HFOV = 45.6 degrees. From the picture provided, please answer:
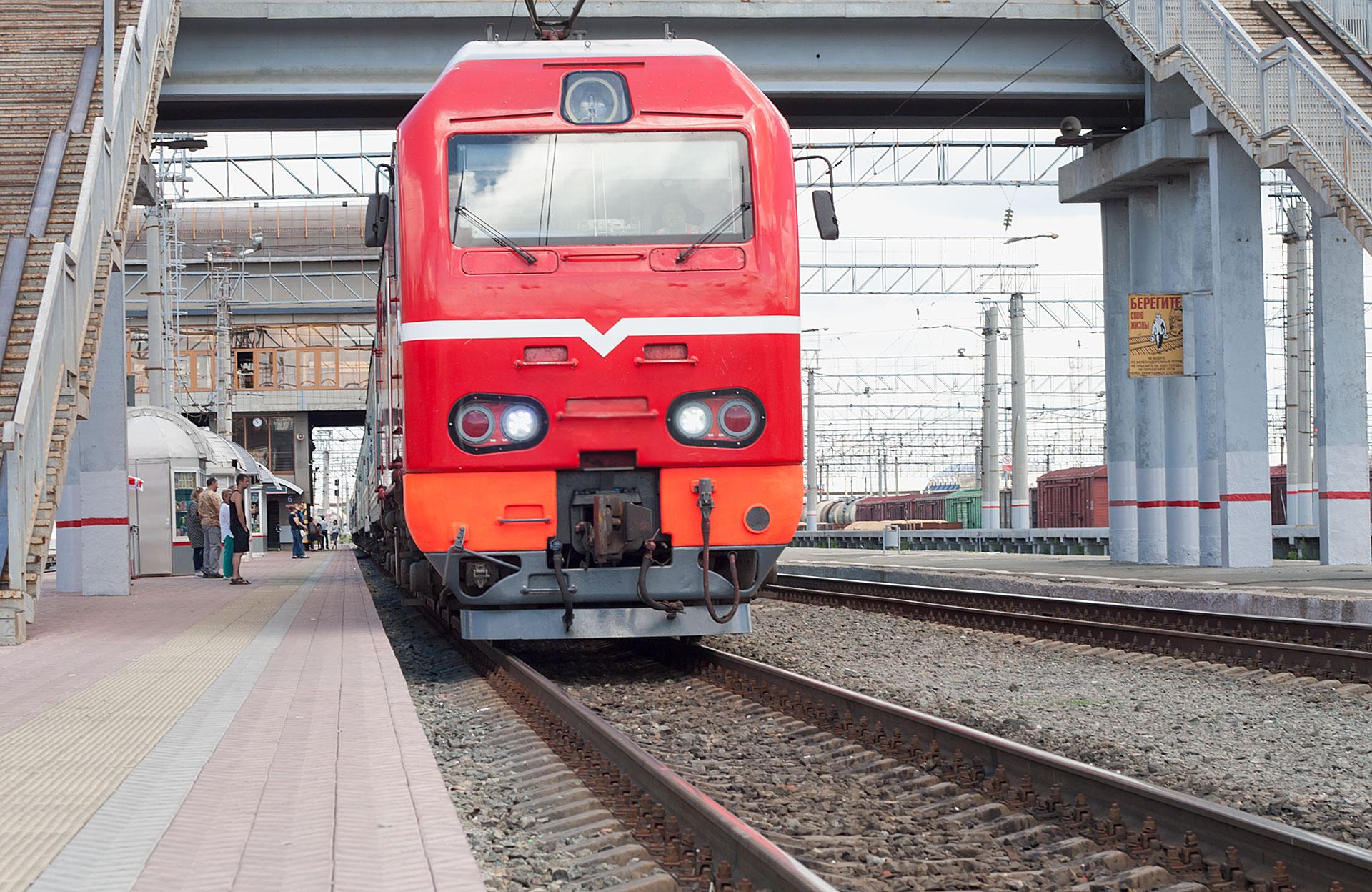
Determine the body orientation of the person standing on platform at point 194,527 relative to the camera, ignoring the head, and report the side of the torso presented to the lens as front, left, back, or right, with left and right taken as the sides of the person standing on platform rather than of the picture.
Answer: right

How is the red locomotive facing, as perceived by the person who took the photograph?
facing the viewer

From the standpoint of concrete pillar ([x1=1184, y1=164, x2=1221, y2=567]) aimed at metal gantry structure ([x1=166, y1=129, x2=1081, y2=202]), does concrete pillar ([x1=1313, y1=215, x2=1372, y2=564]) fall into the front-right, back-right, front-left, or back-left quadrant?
back-right

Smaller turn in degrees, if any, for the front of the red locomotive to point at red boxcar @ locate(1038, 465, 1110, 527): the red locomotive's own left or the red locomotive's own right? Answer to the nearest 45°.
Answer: approximately 180°

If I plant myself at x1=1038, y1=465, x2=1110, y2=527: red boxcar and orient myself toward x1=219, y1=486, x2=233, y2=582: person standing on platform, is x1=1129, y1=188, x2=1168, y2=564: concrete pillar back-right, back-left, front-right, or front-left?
front-left

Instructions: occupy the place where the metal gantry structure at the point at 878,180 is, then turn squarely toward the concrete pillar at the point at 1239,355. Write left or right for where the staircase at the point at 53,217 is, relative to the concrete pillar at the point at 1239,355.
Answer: right

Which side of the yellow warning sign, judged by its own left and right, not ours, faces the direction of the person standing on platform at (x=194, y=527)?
right

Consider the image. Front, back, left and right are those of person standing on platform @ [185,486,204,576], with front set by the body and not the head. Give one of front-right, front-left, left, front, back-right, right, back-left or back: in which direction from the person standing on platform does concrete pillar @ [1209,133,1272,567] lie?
front-right

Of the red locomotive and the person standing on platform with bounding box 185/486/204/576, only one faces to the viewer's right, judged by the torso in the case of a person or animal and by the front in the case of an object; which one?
the person standing on platform

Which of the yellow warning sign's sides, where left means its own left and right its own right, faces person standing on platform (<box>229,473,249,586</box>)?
right

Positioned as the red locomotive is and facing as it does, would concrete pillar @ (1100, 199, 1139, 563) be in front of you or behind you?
behind

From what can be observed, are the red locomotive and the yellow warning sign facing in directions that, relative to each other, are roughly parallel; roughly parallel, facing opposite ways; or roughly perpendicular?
roughly parallel

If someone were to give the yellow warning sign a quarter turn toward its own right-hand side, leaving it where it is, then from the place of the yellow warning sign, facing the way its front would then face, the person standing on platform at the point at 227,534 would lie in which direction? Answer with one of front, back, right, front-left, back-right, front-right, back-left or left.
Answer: front

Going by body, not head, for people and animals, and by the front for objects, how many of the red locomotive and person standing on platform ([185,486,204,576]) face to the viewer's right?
1

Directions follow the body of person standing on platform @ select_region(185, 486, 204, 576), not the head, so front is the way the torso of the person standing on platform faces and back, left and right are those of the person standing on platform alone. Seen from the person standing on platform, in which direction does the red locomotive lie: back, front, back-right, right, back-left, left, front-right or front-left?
right

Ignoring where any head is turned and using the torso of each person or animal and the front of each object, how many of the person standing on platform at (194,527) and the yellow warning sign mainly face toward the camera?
1
